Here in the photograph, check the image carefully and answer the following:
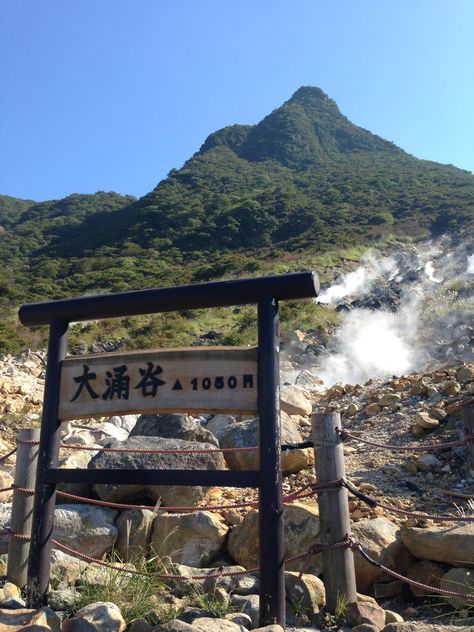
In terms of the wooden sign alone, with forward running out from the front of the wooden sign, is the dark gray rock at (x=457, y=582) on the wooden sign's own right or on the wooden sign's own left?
on the wooden sign's own left

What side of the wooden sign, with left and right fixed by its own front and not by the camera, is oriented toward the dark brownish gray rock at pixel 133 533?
back

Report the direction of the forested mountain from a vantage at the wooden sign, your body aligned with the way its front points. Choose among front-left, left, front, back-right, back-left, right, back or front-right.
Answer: back

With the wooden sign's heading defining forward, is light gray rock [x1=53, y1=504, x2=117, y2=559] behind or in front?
behind

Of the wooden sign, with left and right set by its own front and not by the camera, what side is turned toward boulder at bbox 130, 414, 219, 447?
back

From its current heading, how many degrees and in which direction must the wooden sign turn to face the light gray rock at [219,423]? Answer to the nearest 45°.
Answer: approximately 180°

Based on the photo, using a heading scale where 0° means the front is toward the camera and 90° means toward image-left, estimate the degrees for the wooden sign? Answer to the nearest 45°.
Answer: approximately 0°

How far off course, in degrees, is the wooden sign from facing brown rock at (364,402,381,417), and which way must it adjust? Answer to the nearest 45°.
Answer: approximately 135° to its left

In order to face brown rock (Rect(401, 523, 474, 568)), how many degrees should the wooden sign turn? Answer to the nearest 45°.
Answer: approximately 90° to its left

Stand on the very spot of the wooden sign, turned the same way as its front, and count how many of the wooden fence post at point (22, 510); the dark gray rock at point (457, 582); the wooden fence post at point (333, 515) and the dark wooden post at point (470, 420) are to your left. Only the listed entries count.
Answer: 3

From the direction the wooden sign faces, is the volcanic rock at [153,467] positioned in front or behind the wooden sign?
behind
